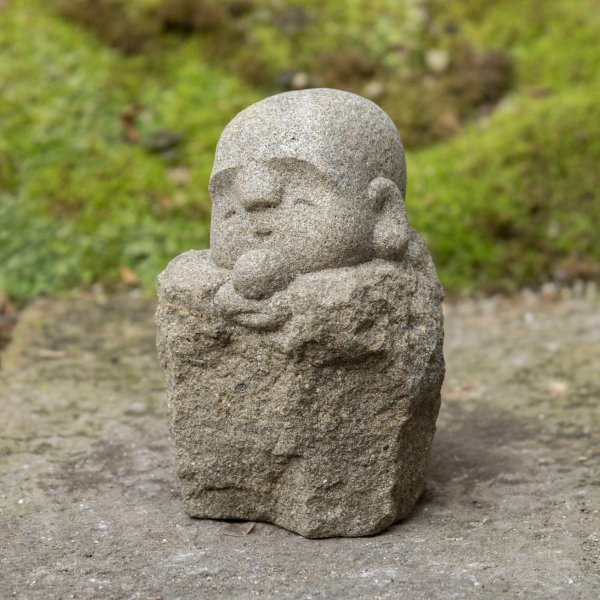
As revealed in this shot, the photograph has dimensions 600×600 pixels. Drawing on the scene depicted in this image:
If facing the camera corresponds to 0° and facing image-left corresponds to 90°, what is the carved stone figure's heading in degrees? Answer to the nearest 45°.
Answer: approximately 45°
